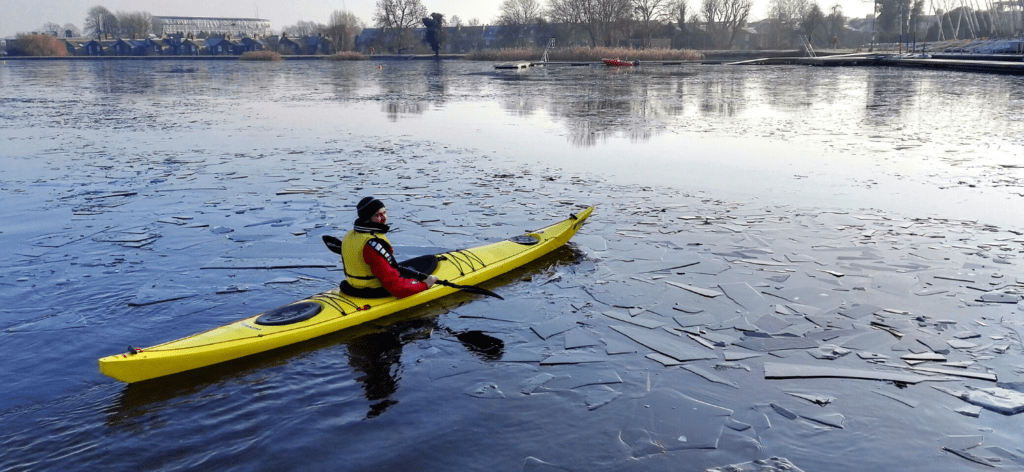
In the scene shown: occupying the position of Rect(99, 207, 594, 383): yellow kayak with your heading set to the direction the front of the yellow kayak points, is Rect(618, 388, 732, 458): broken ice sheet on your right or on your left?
on your right

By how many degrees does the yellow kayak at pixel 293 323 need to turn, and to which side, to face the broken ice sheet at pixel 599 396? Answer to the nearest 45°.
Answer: approximately 90° to its right

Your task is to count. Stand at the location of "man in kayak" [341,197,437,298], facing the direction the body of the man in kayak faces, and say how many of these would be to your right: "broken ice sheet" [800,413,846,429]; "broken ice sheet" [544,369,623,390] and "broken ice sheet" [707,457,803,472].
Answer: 3

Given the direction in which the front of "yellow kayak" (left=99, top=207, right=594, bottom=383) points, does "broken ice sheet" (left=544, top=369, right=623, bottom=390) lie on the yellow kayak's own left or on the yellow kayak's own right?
on the yellow kayak's own right

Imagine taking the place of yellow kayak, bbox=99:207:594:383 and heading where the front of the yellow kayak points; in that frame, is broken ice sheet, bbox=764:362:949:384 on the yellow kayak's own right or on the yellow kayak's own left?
on the yellow kayak's own right

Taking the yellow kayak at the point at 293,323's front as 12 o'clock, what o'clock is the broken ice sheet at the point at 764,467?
The broken ice sheet is roughly at 3 o'clock from the yellow kayak.

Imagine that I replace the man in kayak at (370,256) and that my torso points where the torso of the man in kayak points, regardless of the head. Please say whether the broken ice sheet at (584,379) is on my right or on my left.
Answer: on my right

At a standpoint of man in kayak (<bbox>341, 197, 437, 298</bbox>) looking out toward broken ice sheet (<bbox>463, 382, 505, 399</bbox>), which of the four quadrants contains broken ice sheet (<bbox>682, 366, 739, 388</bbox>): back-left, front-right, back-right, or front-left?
front-left

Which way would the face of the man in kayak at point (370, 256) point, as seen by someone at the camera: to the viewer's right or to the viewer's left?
to the viewer's right

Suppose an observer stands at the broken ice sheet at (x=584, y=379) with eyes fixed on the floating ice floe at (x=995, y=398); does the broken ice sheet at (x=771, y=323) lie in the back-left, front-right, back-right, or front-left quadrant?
front-left

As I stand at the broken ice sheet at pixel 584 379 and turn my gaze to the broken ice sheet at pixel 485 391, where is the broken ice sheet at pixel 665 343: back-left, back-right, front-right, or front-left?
back-right

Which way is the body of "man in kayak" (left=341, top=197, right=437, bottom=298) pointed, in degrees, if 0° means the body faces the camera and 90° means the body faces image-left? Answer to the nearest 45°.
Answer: approximately 225°

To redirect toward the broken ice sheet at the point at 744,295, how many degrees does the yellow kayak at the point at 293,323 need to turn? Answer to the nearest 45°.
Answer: approximately 45° to its right

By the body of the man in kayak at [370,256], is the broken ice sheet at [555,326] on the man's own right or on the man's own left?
on the man's own right

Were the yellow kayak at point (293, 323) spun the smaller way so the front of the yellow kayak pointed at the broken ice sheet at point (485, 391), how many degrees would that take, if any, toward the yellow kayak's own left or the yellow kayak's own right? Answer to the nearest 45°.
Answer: approximately 90° to the yellow kayak's own right

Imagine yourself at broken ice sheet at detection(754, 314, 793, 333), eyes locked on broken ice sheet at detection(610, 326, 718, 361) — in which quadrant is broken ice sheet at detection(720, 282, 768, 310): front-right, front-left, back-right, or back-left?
back-right

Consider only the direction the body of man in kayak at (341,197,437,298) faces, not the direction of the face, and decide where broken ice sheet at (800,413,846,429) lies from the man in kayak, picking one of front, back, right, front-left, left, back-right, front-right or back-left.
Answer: right

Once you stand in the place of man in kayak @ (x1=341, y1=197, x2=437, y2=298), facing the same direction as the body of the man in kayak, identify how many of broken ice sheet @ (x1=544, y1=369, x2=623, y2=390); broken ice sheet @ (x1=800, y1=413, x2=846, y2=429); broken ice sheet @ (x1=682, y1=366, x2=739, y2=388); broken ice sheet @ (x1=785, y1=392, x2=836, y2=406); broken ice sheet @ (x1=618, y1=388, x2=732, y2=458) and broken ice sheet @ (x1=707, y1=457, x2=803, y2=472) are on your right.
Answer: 6

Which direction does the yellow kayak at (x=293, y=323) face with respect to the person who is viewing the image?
facing away from the viewer and to the right of the viewer
